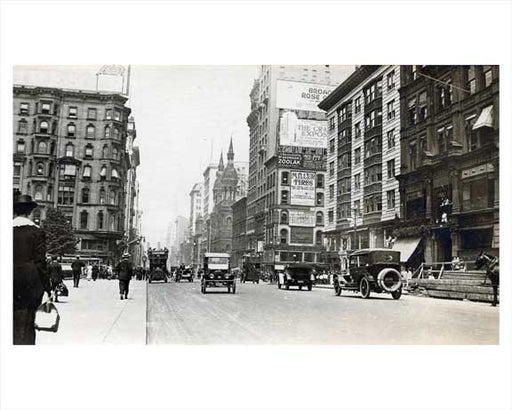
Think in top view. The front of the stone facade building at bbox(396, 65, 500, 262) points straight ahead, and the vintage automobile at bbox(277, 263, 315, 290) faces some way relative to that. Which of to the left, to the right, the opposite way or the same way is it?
to the right

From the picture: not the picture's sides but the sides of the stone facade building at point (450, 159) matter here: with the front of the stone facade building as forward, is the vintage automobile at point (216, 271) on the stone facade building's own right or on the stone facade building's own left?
on the stone facade building's own right

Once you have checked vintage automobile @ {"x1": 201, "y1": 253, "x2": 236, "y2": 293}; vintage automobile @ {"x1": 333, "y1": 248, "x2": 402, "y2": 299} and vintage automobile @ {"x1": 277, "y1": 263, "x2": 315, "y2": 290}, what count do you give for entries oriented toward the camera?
1

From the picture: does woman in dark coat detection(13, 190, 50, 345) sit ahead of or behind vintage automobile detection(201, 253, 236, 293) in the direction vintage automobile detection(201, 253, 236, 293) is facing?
ahead

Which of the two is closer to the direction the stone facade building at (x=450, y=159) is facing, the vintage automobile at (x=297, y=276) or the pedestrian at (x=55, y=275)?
the pedestrian

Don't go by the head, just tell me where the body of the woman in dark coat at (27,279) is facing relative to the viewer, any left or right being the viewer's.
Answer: facing away from the viewer

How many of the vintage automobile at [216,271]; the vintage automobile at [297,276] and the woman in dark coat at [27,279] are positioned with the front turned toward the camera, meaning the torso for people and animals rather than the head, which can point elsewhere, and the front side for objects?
1

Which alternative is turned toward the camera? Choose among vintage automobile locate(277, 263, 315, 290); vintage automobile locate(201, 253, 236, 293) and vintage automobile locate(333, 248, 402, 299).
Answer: vintage automobile locate(201, 253, 236, 293)

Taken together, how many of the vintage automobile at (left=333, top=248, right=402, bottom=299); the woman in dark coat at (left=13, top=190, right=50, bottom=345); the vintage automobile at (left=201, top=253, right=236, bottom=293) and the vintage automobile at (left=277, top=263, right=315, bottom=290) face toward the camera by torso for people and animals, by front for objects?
1

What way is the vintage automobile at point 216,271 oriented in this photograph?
toward the camera

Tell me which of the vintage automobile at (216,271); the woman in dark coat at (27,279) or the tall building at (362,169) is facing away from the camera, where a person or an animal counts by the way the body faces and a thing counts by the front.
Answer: the woman in dark coat

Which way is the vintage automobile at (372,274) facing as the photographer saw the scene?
facing away from the viewer and to the left of the viewer

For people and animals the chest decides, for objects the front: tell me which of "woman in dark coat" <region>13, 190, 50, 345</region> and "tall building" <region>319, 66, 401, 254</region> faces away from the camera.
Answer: the woman in dark coat

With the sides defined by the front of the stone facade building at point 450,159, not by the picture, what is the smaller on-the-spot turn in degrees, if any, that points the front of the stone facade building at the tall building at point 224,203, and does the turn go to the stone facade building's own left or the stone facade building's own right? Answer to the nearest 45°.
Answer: approximately 45° to the stone facade building's own right
